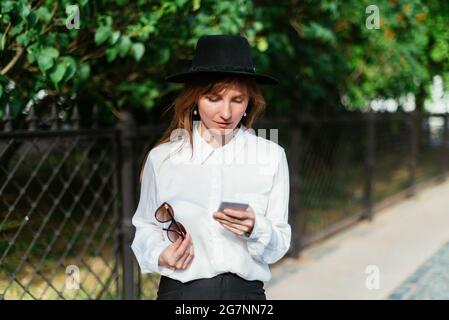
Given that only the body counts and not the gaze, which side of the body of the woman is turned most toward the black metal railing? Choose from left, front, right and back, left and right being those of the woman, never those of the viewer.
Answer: back

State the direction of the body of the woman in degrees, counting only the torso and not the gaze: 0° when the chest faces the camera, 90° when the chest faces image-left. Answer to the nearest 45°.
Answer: approximately 0°
